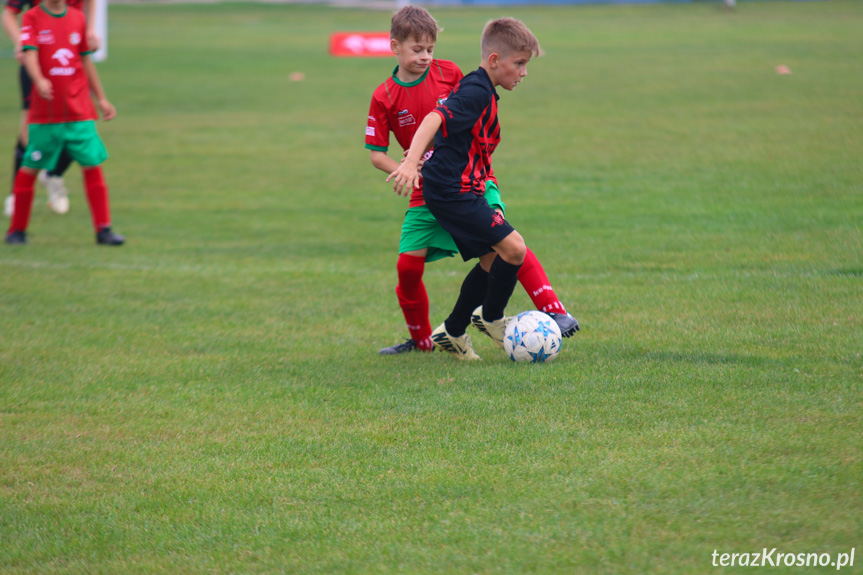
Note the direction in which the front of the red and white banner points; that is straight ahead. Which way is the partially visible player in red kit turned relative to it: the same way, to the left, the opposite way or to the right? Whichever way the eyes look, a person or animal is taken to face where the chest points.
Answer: the same way

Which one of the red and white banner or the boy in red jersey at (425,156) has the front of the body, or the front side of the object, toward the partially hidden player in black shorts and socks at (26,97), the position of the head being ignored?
the red and white banner

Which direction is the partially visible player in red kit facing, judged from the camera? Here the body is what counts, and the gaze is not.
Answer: toward the camera

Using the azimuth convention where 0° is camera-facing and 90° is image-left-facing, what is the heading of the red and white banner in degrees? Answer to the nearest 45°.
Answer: approximately 0°

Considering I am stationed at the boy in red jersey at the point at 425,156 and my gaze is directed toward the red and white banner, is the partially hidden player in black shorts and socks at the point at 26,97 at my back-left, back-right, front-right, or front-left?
front-left

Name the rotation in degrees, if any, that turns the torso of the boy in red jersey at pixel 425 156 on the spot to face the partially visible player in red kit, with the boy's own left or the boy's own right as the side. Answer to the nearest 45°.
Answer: approximately 135° to the boy's own right

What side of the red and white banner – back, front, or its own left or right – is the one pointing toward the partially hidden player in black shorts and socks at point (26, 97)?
front

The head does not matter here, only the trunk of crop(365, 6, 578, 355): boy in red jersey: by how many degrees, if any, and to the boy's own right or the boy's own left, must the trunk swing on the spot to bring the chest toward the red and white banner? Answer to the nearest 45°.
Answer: approximately 180°

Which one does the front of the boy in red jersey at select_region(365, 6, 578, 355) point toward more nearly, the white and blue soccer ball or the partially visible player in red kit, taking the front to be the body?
the white and blue soccer ball

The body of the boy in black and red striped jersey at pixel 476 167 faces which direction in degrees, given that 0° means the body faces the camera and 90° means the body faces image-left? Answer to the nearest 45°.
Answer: approximately 270°

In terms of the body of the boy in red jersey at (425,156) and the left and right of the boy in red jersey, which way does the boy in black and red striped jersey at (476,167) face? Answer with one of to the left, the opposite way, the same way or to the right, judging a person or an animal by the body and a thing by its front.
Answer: to the left

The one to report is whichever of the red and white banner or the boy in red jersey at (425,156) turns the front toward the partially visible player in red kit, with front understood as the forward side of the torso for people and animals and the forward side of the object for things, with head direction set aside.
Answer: the red and white banner

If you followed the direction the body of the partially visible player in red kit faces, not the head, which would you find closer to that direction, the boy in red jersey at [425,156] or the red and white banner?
the boy in red jersey

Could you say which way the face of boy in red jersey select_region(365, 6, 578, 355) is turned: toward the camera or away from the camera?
toward the camera

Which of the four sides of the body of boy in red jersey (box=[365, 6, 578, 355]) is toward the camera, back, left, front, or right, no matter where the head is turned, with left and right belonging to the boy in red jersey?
front

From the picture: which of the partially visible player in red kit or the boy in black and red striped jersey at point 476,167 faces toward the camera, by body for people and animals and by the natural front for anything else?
the partially visible player in red kit
